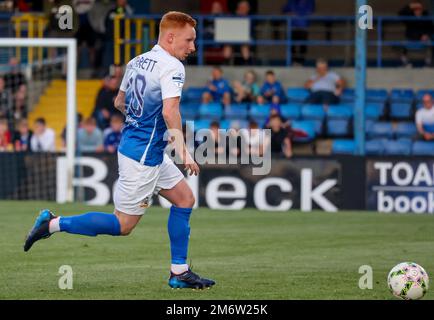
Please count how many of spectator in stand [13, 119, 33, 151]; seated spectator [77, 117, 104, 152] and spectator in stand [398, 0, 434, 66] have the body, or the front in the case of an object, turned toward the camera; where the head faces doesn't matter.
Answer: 3

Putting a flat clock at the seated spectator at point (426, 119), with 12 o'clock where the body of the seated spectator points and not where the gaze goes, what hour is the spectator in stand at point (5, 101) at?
The spectator in stand is roughly at 3 o'clock from the seated spectator.

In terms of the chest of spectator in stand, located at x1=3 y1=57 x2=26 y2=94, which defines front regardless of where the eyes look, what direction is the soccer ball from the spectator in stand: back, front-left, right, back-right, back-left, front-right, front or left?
front

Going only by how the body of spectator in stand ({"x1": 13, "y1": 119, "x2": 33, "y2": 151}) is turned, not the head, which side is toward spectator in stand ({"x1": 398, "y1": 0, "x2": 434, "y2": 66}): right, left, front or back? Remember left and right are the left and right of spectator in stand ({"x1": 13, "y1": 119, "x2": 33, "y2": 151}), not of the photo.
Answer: left

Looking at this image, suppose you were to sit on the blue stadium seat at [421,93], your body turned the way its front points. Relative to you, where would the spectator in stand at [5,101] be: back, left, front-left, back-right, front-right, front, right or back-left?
right

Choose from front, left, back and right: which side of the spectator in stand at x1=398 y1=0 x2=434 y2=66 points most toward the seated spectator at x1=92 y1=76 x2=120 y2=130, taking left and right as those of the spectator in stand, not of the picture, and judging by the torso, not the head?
right

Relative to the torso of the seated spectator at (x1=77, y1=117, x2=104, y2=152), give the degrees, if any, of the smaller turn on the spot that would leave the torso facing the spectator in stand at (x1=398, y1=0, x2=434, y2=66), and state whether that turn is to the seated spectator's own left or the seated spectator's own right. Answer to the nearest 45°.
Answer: approximately 90° to the seated spectator's own left

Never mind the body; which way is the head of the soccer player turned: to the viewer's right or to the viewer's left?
to the viewer's right
